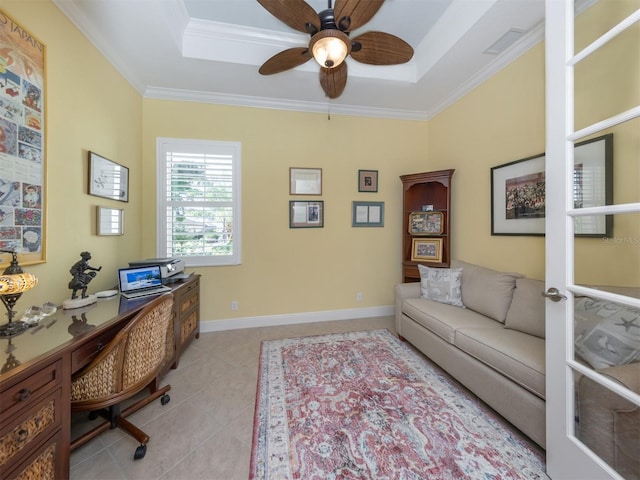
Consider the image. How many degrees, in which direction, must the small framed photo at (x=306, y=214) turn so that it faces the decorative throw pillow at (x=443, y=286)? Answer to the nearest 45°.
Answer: approximately 45° to its left

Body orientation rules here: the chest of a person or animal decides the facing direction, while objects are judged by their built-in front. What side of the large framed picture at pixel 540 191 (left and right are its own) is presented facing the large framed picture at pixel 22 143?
front

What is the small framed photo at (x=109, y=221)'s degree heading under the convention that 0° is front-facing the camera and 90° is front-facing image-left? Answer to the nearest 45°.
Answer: approximately 315°

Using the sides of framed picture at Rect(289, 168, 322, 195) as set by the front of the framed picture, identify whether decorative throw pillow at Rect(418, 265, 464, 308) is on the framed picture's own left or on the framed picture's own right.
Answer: on the framed picture's own left

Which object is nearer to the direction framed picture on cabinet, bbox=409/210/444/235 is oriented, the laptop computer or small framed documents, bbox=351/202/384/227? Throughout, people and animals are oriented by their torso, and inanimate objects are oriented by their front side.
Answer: the laptop computer

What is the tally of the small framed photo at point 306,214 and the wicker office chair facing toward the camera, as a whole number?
1

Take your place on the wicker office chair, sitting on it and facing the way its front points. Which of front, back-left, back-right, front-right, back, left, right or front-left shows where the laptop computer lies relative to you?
front-right

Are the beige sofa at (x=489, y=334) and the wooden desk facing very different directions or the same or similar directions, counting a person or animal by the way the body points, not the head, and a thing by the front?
very different directions

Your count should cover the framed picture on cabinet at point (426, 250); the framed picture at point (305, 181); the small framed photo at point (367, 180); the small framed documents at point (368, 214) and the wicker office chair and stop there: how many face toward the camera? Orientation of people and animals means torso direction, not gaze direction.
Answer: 4
